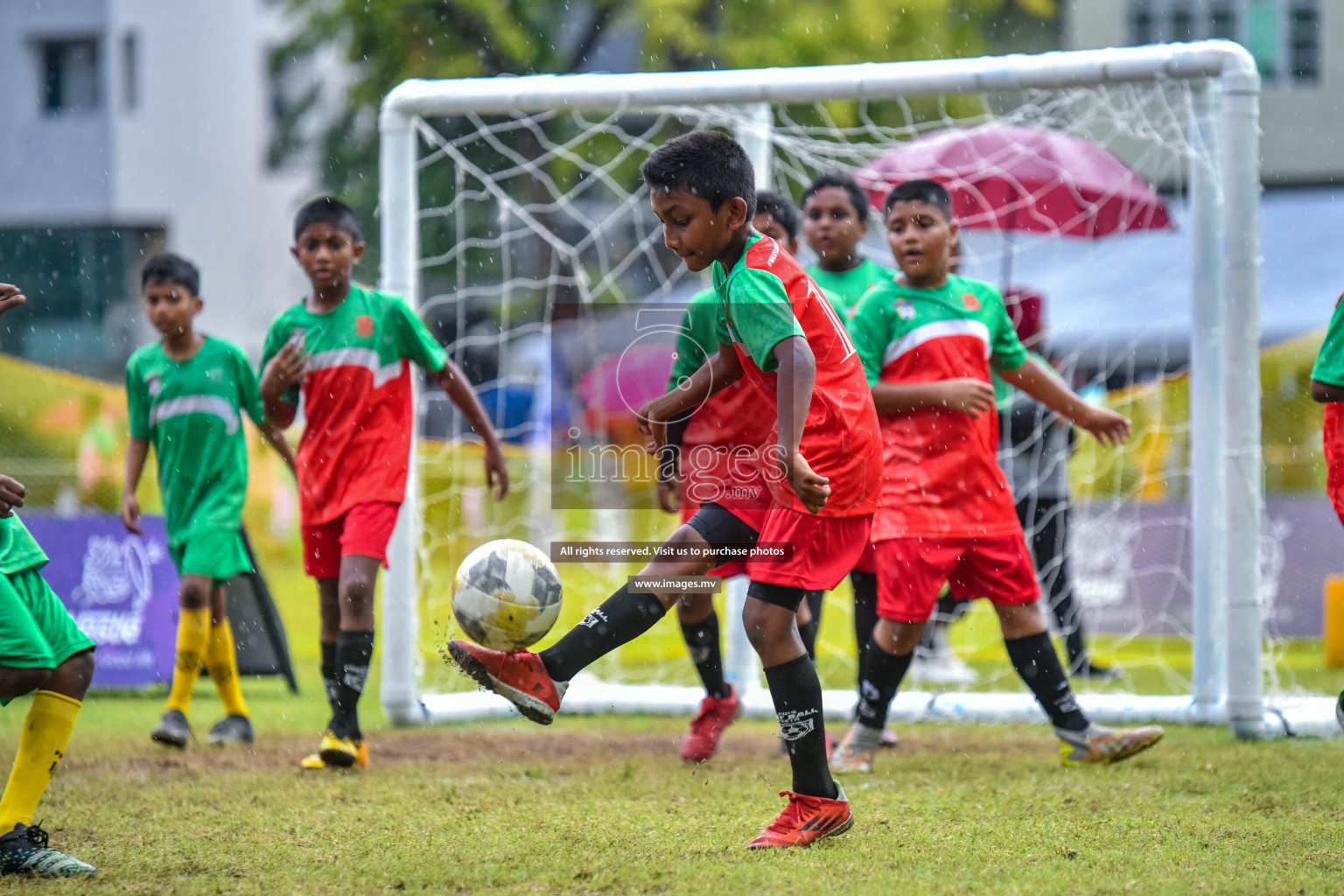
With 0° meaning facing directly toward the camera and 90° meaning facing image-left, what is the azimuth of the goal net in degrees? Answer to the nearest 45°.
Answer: approximately 0°

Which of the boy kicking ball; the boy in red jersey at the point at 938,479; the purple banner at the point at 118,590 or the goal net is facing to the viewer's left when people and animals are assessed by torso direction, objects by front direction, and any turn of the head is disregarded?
the boy kicking ball

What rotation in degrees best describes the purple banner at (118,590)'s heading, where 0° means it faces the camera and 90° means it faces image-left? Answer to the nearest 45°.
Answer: approximately 0°

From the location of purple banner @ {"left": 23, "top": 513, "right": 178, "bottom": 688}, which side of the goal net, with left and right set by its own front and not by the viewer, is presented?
right

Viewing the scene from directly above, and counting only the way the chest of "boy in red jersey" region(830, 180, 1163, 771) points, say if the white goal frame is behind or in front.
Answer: behind

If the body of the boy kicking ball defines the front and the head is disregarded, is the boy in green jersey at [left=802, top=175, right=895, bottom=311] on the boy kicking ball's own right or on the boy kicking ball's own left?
on the boy kicking ball's own right

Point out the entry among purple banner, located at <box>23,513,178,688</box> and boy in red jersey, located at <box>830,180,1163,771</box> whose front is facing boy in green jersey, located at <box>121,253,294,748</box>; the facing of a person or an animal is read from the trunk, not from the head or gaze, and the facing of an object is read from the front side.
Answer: the purple banner

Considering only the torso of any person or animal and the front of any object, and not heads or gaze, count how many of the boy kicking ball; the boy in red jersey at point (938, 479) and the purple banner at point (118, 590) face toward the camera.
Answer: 2

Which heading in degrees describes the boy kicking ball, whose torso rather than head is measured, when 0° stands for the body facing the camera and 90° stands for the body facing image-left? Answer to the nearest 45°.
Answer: approximately 90°

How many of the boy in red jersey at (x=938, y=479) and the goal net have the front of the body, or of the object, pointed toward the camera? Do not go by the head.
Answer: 2

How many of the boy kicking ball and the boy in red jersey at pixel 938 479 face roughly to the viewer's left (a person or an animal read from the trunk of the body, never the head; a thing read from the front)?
1

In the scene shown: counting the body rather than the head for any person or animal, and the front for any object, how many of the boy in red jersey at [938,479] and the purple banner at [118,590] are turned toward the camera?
2

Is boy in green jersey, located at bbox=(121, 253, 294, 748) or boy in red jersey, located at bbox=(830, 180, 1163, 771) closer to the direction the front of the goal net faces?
the boy in red jersey

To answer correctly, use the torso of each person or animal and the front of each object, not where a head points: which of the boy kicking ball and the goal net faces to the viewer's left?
the boy kicking ball

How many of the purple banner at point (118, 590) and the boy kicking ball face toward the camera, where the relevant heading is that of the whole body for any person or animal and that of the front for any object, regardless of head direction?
1

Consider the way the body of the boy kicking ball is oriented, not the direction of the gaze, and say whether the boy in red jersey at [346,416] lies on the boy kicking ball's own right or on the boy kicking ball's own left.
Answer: on the boy kicking ball's own right
